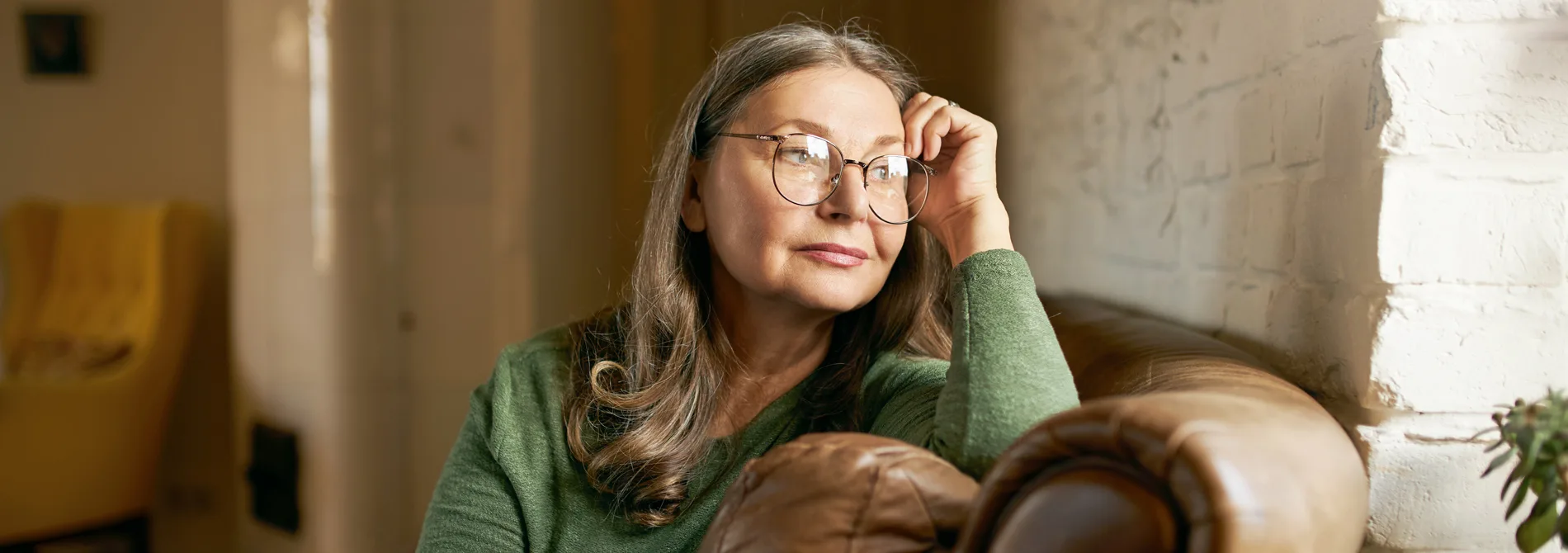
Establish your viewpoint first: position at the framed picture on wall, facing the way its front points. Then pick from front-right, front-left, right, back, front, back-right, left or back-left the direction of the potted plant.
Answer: front

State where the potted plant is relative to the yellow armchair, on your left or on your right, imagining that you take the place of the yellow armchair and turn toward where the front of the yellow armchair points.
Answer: on your left

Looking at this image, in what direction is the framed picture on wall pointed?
toward the camera

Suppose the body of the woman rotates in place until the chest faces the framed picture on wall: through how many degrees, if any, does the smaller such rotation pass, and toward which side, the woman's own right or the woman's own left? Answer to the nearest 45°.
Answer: approximately 180°

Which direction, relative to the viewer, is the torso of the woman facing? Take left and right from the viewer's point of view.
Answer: facing the viewer and to the right of the viewer

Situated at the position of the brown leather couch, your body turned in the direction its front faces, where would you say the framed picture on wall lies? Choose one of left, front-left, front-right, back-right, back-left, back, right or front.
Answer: right

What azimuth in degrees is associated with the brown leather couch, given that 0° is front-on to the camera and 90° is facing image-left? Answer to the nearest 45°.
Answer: approximately 45°

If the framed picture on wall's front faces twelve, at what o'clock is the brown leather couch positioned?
The brown leather couch is roughly at 12 o'clock from the framed picture on wall.

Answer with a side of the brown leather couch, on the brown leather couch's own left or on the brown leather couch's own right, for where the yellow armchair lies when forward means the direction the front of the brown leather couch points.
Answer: on the brown leather couch's own right

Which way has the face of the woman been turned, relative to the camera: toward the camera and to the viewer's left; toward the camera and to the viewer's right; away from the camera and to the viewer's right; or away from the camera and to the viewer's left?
toward the camera and to the viewer's right

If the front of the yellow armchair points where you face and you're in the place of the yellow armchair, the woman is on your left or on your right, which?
on your left

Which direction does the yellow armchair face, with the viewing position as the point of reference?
facing the viewer and to the left of the viewer
